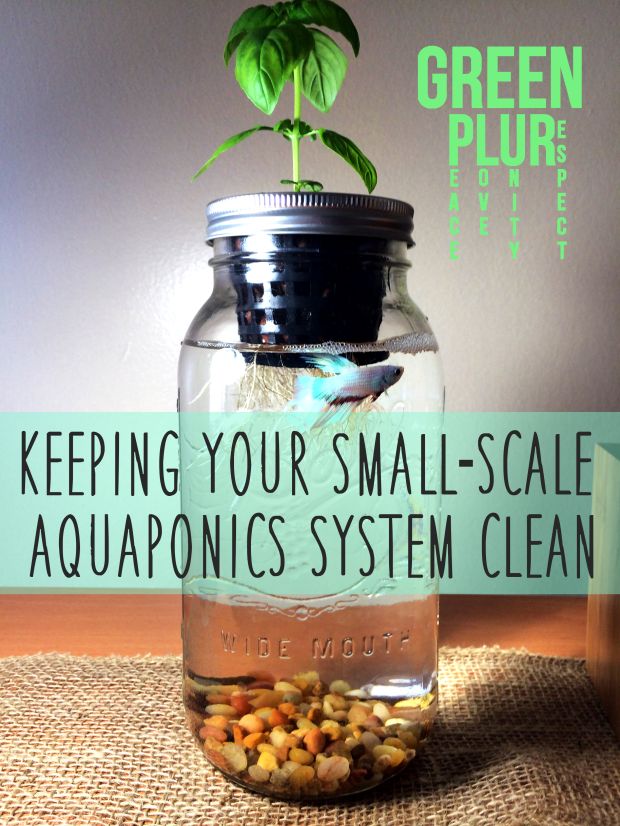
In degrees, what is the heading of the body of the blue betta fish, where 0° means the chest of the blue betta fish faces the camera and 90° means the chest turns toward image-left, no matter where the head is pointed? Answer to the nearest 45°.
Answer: approximately 270°
